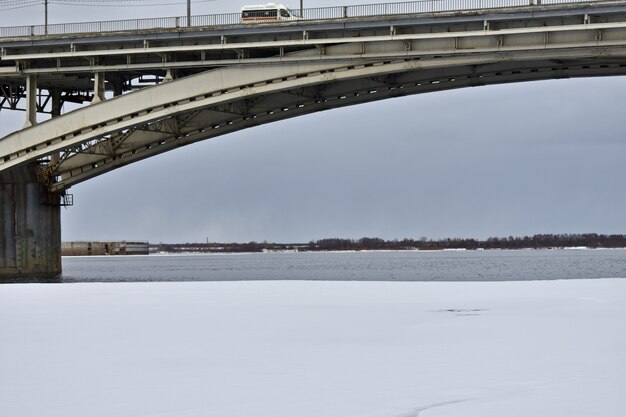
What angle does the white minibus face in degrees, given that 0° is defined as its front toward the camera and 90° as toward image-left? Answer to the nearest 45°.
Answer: approximately 270°
